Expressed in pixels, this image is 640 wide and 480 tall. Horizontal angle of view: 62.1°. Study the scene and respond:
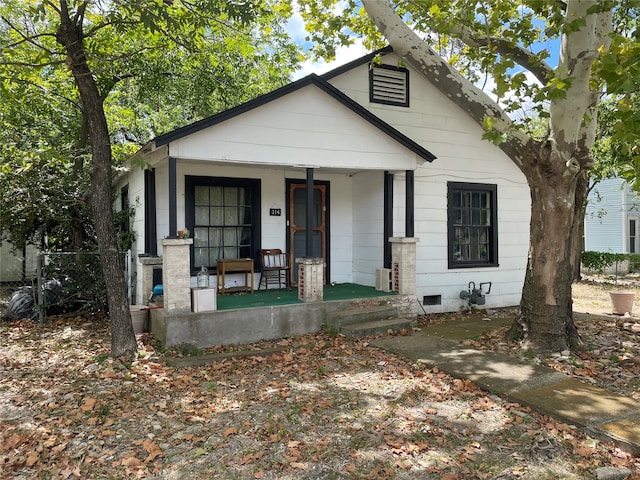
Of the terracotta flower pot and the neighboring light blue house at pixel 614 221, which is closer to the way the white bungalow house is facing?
the terracotta flower pot

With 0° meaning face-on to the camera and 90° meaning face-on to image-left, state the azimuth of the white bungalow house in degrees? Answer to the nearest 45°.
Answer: approximately 0°

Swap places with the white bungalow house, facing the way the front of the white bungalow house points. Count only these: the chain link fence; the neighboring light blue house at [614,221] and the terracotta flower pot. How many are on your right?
1

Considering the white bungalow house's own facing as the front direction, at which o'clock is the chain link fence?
The chain link fence is roughly at 3 o'clock from the white bungalow house.

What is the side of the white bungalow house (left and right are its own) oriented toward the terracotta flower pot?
left

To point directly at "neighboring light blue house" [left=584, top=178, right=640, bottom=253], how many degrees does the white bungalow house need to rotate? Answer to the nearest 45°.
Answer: approximately 135° to its left

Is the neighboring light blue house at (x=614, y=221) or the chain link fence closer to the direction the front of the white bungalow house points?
the chain link fence
